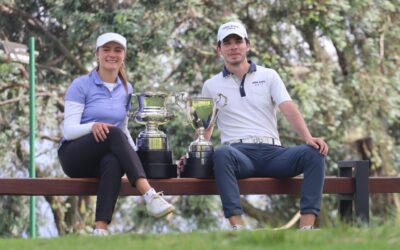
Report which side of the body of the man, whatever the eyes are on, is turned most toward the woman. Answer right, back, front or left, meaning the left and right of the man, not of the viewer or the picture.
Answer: right

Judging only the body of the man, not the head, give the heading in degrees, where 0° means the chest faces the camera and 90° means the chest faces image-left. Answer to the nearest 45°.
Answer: approximately 0°

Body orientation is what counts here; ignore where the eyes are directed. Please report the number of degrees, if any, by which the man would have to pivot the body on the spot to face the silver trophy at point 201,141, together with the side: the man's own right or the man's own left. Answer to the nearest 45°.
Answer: approximately 90° to the man's own right

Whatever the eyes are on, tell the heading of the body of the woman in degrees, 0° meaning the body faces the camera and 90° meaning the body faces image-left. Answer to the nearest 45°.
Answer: approximately 315°

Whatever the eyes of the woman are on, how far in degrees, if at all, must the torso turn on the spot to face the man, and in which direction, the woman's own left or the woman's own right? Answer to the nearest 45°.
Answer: approximately 45° to the woman's own left
